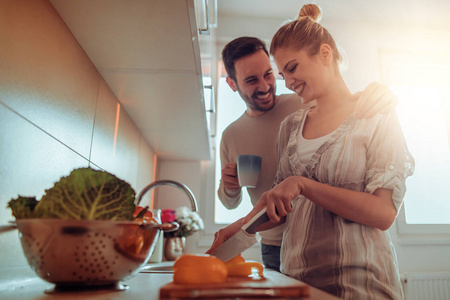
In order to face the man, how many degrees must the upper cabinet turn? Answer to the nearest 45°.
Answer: approximately 45° to its left

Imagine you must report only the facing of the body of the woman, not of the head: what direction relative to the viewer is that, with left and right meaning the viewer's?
facing the viewer and to the left of the viewer

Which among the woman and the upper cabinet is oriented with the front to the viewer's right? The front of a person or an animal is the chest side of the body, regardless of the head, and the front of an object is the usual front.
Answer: the upper cabinet

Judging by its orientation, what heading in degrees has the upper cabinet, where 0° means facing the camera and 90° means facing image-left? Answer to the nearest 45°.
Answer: approximately 270°

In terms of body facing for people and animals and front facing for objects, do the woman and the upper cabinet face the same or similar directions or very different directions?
very different directions

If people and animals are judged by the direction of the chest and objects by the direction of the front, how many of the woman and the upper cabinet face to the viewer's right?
1

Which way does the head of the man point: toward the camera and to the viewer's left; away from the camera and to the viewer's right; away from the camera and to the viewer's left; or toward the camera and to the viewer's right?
toward the camera and to the viewer's right
